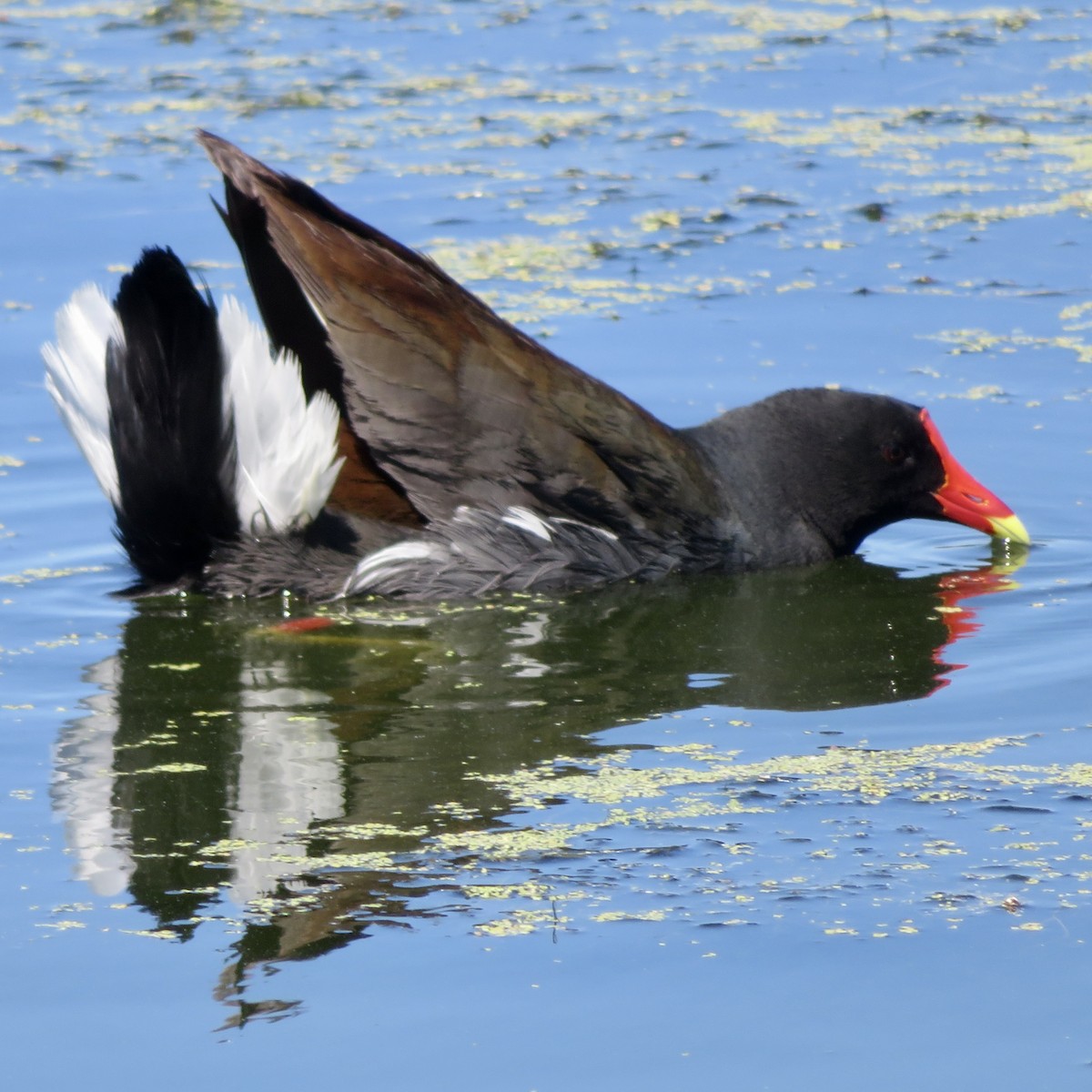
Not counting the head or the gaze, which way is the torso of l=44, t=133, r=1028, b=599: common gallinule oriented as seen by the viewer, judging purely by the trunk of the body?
to the viewer's right
